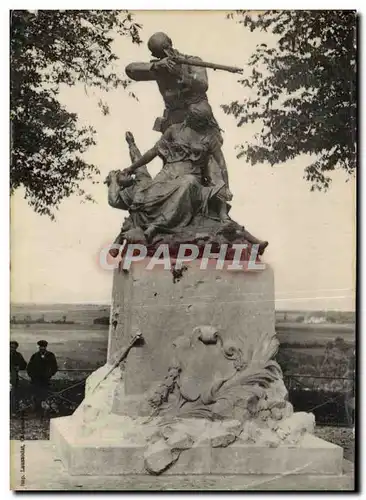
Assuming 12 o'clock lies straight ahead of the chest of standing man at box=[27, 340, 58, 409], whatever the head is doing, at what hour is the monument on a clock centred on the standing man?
The monument is roughly at 10 o'clock from the standing man.

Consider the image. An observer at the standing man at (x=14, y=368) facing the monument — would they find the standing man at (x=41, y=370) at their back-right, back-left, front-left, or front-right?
front-left

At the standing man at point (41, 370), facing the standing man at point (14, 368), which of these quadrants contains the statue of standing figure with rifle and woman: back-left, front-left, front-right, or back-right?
back-left

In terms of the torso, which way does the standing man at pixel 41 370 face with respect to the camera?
toward the camera
